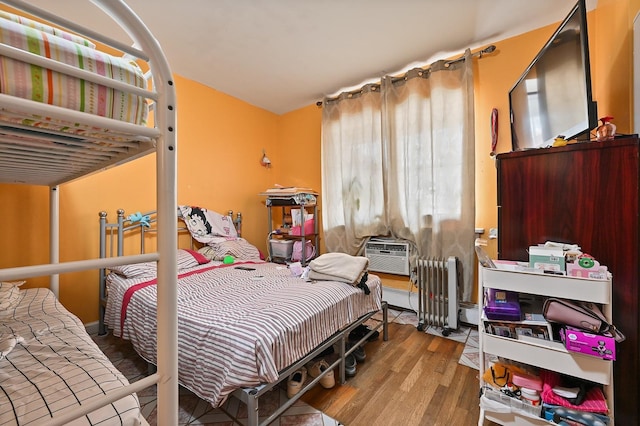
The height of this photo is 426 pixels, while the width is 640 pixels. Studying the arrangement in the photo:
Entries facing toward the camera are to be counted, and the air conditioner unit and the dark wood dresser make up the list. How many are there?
1

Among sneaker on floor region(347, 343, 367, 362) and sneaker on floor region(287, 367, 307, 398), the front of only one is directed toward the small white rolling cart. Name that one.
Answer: sneaker on floor region(347, 343, 367, 362)

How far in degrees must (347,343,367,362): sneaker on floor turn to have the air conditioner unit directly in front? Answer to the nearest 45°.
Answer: approximately 135° to its left

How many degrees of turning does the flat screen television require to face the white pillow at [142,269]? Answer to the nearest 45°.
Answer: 0° — it already faces it

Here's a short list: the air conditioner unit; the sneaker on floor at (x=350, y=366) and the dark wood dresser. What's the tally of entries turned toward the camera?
2

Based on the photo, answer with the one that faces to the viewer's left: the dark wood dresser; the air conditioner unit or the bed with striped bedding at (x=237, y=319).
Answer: the dark wood dresser

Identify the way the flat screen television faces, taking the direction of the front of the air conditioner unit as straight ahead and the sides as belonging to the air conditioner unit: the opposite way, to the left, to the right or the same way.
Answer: to the right
